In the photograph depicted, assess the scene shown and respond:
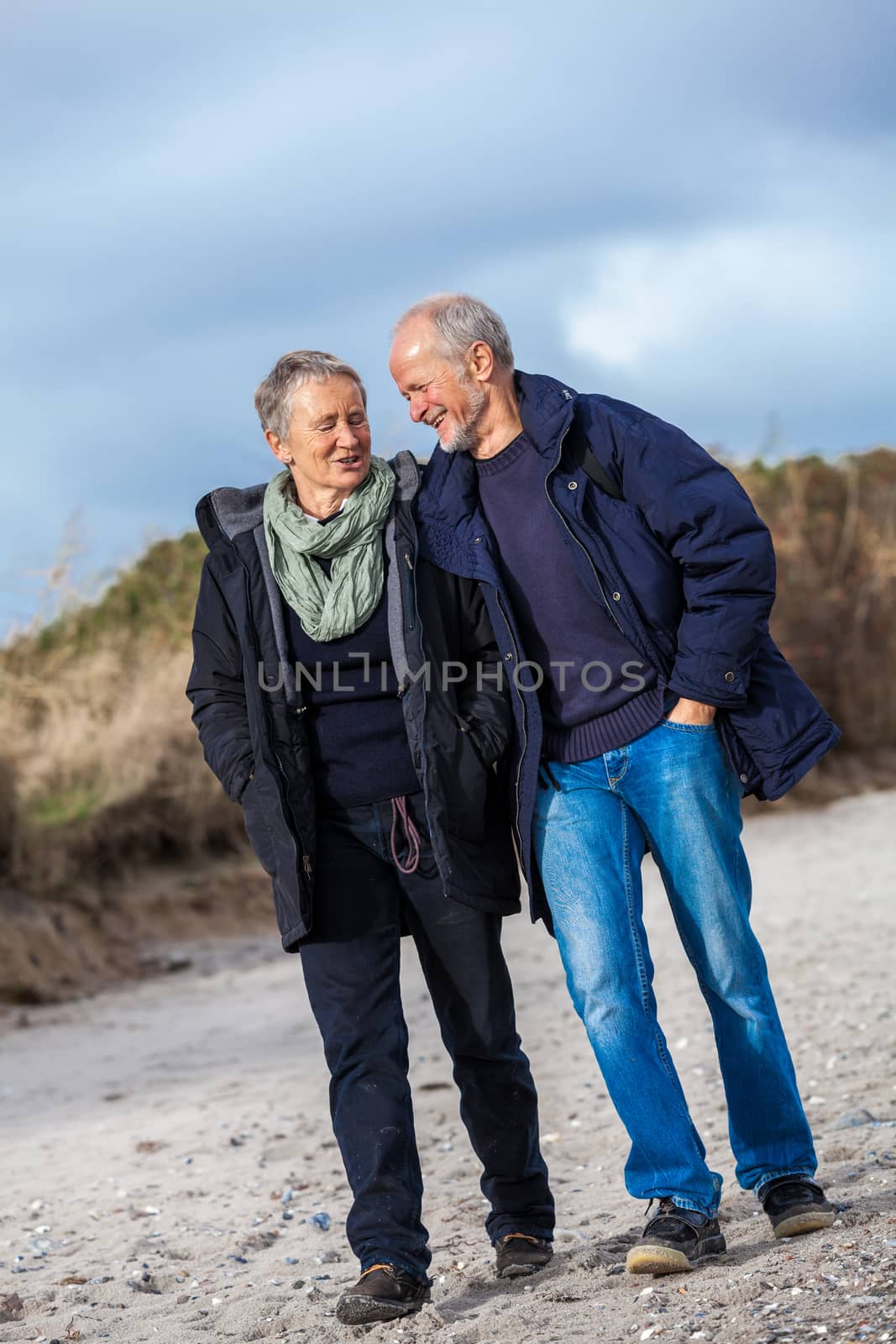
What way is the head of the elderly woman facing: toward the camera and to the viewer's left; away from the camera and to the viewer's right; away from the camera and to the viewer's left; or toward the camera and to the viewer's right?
toward the camera and to the viewer's right

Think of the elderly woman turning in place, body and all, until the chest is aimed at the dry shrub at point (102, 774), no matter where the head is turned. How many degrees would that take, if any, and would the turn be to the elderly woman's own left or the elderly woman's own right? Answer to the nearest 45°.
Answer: approximately 180°

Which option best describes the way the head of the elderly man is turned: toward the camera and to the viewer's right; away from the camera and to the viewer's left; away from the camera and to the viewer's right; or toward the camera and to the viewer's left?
toward the camera and to the viewer's left

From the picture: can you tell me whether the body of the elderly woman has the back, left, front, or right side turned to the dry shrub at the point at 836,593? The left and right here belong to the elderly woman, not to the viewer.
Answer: back

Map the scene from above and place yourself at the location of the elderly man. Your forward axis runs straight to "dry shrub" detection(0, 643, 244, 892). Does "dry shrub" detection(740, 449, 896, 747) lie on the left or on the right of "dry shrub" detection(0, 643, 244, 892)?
right

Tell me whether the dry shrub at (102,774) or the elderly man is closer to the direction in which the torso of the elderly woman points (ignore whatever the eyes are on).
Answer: the elderly man

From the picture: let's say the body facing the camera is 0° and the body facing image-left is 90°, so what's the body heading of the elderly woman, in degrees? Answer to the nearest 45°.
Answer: approximately 0°

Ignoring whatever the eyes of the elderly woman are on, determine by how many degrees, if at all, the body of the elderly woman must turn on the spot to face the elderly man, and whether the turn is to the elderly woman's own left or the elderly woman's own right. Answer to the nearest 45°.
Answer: approximately 90° to the elderly woman's own left
